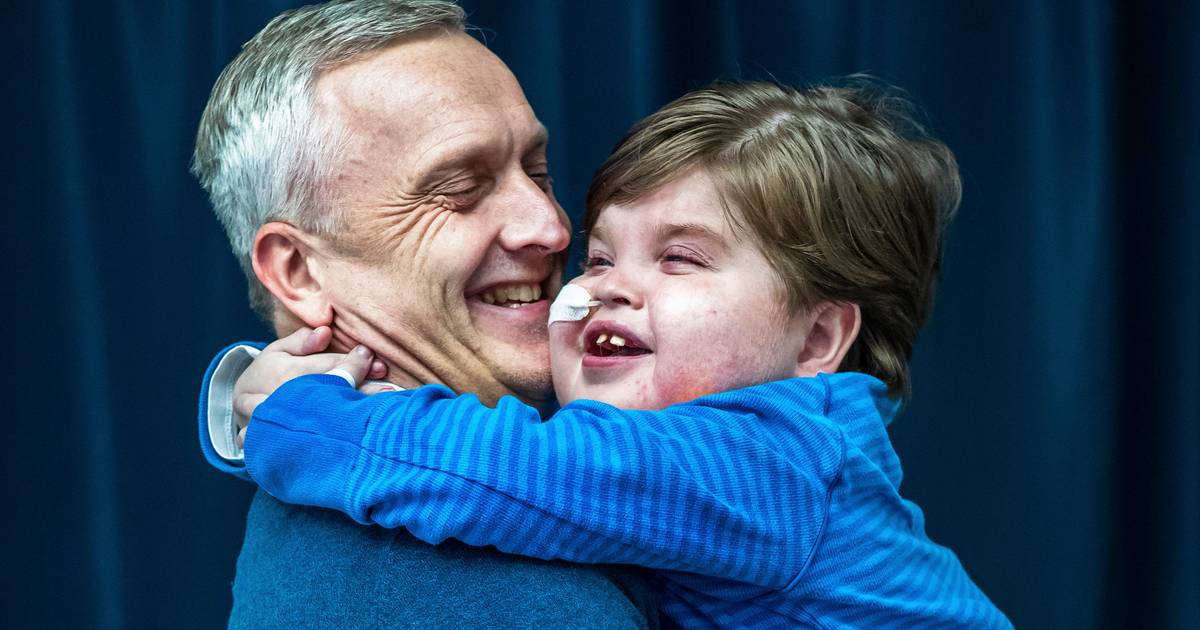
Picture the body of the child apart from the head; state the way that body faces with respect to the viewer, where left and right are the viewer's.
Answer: facing to the left of the viewer

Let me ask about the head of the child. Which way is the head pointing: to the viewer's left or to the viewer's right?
to the viewer's left
